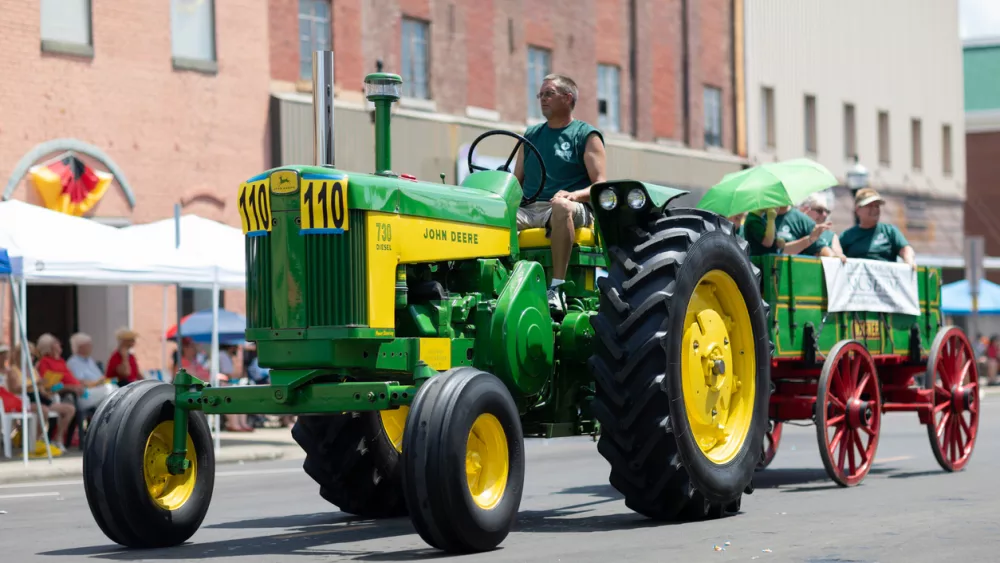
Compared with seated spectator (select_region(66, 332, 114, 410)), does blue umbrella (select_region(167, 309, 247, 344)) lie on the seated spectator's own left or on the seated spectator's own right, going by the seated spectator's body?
on the seated spectator's own left

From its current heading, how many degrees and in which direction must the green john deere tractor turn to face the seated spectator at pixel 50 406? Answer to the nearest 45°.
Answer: approximately 90° to its right

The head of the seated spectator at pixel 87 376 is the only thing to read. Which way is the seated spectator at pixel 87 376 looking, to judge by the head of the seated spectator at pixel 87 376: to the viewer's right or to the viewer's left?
to the viewer's right

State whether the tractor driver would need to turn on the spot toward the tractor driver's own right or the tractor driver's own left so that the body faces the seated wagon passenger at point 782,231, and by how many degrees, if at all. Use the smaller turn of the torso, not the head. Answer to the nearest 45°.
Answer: approximately 180°

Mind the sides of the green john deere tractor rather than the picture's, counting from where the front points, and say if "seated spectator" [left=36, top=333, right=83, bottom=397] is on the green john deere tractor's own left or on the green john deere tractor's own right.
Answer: on the green john deere tractor's own right

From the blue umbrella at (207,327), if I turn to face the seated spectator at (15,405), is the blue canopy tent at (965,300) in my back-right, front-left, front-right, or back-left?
back-left

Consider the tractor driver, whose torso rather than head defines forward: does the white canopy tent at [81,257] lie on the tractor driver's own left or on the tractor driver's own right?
on the tractor driver's own right

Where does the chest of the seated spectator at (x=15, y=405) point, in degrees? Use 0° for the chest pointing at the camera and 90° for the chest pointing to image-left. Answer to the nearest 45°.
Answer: approximately 315°

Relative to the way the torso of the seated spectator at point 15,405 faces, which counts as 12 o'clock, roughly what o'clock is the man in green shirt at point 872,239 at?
The man in green shirt is roughly at 12 o'clock from the seated spectator.
